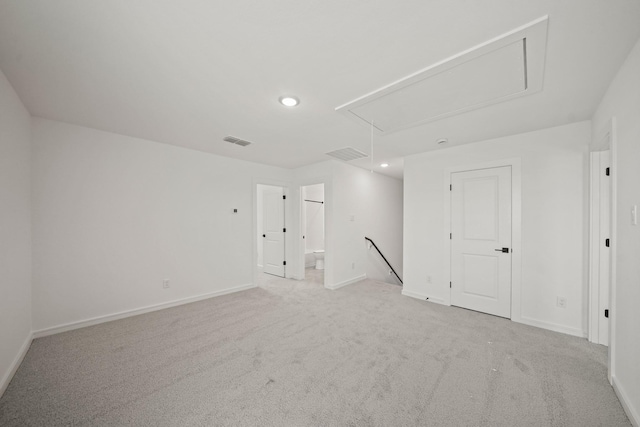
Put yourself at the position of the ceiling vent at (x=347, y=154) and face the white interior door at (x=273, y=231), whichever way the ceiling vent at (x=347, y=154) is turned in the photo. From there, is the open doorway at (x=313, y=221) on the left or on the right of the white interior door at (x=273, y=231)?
right

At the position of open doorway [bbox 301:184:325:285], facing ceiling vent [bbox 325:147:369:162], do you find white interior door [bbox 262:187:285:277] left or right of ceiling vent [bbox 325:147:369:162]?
right

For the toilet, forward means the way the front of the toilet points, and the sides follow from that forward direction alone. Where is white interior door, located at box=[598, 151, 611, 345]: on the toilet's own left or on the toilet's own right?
on the toilet's own left
